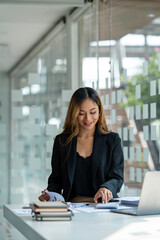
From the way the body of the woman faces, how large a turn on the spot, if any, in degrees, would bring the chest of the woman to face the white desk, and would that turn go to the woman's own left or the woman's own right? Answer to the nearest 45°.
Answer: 0° — they already face it

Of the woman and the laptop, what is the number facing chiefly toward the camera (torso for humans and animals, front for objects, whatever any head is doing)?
1

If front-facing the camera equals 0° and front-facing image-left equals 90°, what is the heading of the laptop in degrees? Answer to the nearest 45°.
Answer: approximately 135°

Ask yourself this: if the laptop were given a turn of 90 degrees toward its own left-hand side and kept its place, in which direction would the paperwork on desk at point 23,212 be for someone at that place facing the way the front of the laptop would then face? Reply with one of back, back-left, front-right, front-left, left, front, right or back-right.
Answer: front-right

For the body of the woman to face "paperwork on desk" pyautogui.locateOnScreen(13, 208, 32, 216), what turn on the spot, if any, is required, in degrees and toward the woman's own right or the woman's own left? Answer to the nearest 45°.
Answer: approximately 45° to the woman's own right

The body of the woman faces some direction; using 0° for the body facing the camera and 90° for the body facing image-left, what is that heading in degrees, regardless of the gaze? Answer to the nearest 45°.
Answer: approximately 0°

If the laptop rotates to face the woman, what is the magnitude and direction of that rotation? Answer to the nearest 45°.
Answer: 0° — it already faces them
